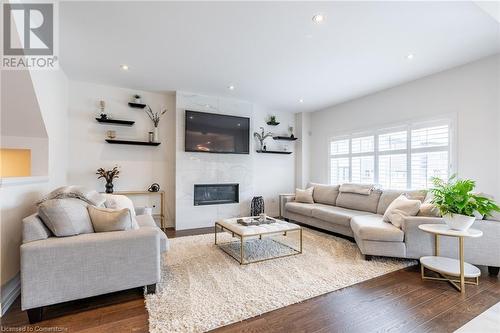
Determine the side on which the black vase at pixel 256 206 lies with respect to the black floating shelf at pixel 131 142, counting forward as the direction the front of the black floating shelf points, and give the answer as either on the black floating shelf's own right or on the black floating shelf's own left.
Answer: on the black floating shelf's own left

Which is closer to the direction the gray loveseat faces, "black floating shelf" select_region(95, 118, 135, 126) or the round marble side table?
the round marble side table

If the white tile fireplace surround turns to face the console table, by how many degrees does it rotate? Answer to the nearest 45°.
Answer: approximately 90° to its right

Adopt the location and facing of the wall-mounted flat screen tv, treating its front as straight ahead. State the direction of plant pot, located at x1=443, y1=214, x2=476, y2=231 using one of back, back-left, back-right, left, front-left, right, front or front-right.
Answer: front

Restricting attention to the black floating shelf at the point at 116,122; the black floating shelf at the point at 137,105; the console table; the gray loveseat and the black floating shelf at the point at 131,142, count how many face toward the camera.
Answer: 4

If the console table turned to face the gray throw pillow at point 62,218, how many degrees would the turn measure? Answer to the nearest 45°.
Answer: approximately 45° to its right

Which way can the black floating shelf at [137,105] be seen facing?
toward the camera

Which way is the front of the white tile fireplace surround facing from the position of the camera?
facing the viewer and to the right of the viewer

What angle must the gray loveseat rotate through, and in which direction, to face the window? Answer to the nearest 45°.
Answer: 0° — it already faces it

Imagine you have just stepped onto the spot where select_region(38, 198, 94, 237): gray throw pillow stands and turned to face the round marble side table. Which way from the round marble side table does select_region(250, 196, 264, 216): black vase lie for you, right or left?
left

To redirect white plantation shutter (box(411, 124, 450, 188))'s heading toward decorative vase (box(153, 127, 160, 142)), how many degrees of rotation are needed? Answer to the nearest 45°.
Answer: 0° — it already faces it

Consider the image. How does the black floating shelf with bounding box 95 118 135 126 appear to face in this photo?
toward the camera
